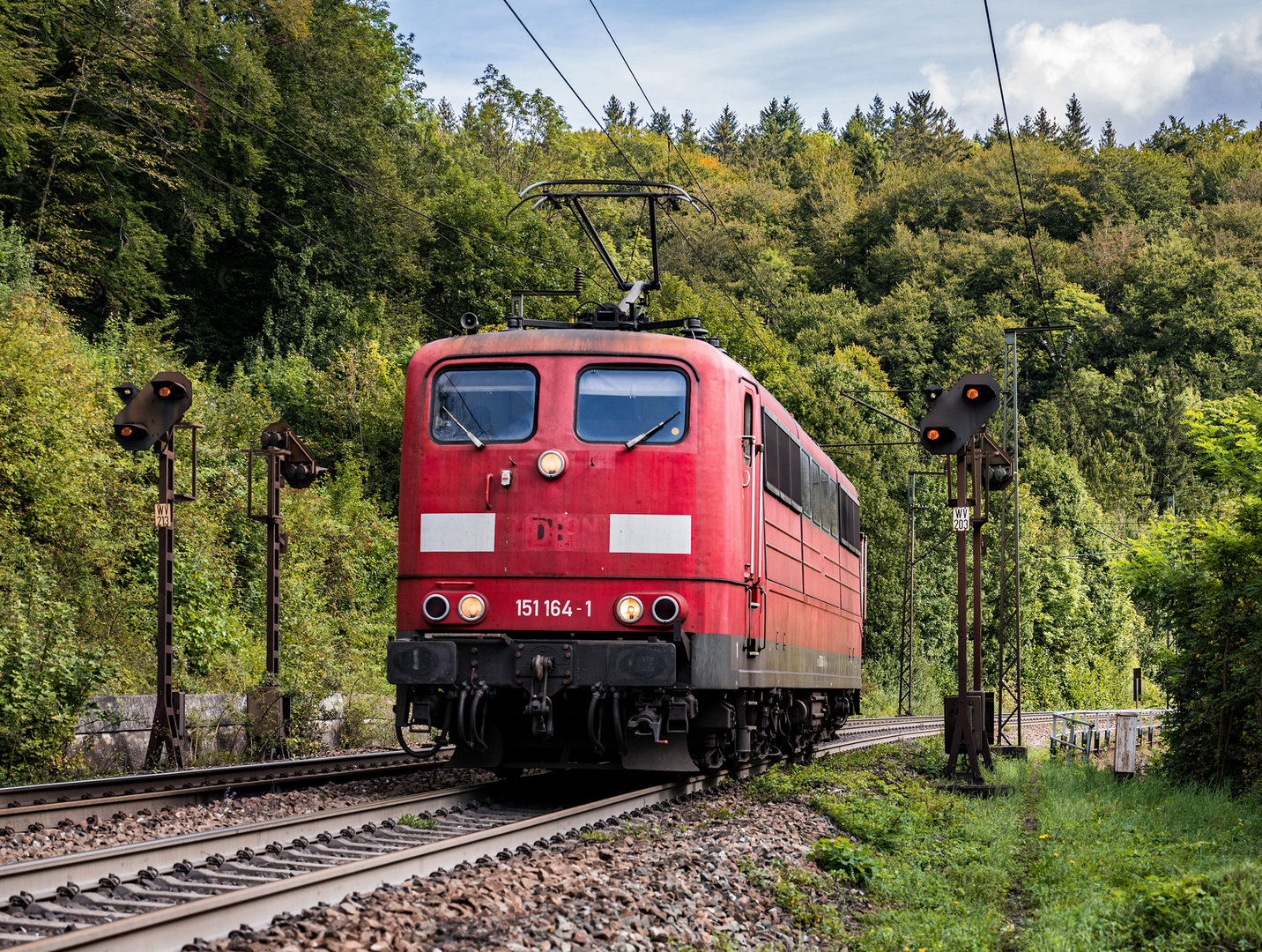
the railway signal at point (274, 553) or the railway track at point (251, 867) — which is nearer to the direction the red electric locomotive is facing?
the railway track

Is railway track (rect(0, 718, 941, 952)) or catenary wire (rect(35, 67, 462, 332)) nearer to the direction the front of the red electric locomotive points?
the railway track

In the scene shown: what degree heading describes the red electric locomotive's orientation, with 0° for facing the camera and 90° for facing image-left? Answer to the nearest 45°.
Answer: approximately 0°

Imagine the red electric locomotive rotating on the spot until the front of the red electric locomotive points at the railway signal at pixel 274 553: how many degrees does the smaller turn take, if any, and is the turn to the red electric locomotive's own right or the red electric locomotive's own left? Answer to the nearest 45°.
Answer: approximately 135° to the red electric locomotive's own right

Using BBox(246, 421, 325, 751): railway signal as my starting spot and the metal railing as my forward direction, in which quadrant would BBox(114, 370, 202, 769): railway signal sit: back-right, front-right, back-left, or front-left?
back-right
